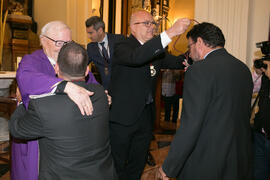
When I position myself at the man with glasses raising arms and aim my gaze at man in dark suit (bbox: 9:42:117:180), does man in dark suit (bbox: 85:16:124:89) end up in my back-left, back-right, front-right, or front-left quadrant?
back-right

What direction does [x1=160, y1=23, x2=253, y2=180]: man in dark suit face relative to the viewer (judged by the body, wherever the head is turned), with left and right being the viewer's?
facing away from the viewer and to the left of the viewer

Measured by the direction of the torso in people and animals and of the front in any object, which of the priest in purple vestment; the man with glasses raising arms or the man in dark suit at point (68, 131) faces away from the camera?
the man in dark suit

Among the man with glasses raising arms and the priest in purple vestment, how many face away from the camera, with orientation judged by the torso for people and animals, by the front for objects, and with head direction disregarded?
0

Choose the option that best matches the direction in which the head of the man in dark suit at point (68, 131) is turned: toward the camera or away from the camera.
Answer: away from the camera

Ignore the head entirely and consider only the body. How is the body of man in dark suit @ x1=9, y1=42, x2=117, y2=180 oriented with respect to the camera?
away from the camera

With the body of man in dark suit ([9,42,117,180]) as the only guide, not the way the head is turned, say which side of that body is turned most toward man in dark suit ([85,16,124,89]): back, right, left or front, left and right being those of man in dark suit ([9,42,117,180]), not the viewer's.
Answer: front

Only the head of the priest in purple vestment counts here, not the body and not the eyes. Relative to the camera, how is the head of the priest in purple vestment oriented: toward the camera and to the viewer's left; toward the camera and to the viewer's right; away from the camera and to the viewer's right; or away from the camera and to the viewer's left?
toward the camera and to the viewer's right
